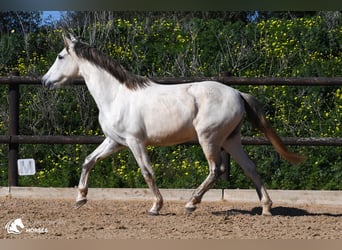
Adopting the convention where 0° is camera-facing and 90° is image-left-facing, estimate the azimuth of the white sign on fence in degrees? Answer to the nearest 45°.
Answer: approximately 0°

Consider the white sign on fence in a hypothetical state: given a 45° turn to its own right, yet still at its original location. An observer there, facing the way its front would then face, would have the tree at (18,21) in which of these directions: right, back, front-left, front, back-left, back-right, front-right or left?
back-right
